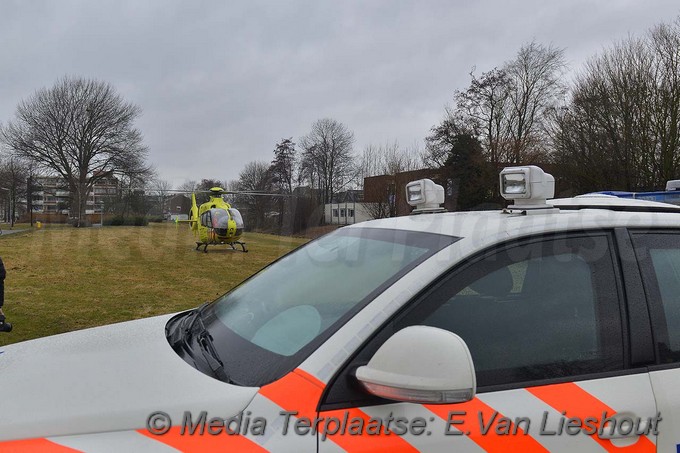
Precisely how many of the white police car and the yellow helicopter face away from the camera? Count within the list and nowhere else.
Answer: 0

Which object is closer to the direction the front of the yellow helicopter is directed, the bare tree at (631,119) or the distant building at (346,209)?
the bare tree

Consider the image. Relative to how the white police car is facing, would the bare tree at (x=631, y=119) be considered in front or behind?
behind

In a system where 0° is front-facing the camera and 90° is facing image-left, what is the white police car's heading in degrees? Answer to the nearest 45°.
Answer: approximately 45°

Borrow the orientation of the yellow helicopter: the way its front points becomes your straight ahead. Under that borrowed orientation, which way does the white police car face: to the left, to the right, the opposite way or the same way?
to the right

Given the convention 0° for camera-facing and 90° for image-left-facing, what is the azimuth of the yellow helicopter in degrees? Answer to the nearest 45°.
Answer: approximately 315°

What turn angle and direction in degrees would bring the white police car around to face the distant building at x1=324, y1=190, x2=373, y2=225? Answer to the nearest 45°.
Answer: approximately 135° to its right

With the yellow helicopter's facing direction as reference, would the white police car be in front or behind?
in front

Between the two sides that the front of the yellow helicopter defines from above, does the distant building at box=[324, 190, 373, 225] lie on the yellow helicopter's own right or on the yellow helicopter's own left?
on the yellow helicopter's own left

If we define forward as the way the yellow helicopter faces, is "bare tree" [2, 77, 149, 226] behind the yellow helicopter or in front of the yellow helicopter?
behind
